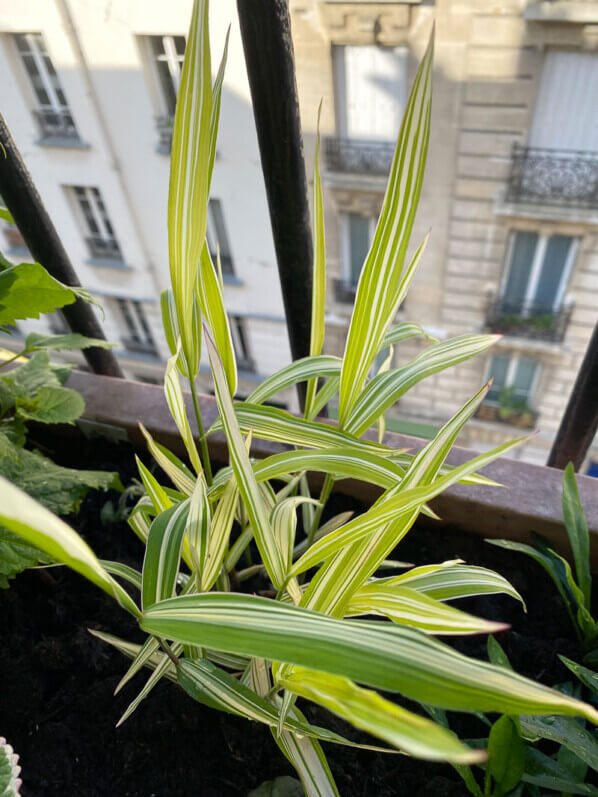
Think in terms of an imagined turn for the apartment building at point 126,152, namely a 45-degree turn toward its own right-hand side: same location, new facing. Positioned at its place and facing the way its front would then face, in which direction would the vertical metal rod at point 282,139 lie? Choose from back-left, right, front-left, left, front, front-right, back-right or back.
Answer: front-left

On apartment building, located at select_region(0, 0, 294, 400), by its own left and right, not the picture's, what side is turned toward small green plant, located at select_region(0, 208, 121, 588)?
front

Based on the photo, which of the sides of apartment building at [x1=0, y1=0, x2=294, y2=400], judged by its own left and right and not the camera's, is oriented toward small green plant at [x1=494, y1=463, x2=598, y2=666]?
front

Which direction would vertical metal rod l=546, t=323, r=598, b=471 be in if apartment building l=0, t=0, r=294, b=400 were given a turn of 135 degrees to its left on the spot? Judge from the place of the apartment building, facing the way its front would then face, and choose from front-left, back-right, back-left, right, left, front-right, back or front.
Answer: back-right

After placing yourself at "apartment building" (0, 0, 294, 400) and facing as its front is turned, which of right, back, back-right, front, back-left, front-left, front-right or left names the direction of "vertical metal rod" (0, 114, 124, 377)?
front

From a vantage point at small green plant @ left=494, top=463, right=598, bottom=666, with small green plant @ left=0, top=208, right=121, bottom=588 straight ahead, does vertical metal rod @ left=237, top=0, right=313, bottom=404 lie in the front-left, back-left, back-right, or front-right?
front-right

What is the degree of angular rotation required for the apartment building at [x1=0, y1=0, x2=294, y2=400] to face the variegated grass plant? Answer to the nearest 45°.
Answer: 0° — it already faces it

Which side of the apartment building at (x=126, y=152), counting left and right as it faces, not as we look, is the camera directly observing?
front
